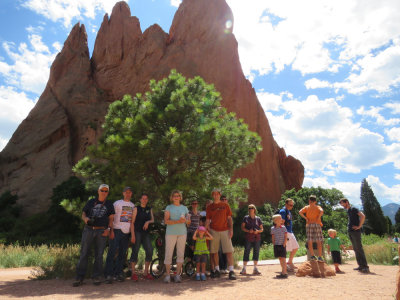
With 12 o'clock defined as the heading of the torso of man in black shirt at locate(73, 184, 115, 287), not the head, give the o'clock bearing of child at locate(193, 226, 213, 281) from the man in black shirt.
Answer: The child is roughly at 9 o'clock from the man in black shirt.

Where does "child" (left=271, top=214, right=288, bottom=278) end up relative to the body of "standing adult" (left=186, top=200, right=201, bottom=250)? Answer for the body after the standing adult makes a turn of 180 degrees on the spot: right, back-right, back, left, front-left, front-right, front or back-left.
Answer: right

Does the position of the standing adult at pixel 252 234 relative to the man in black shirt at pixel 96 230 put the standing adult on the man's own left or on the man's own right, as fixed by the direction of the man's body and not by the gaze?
on the man's own left

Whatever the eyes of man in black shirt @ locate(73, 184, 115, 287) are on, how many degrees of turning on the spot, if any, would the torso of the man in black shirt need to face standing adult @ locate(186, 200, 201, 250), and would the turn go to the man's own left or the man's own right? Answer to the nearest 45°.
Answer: approximately 90° to the man's own left

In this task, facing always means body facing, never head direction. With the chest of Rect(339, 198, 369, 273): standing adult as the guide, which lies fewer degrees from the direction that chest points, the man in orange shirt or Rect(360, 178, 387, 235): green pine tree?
the man in orange shirt
